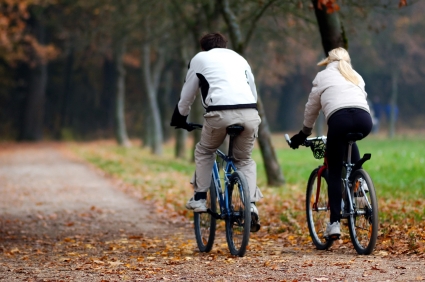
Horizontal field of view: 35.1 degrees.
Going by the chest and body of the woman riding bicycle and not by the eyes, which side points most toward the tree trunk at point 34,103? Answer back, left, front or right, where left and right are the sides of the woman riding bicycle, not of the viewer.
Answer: front

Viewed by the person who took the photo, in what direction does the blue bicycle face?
facing away from the viewer and to the left of the viewer

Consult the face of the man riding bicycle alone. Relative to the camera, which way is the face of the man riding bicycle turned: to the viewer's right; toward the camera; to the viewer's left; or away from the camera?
away from the camera

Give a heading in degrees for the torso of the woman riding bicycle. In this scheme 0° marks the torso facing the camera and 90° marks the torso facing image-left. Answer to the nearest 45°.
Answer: approximately 135°

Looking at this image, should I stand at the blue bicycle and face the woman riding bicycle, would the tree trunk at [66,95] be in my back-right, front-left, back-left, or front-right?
back-left

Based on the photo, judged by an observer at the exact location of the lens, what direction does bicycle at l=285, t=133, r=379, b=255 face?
facing away from the viewer and to the left of the viewer

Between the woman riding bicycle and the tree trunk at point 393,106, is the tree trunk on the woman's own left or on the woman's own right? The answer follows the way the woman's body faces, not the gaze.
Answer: on the woman's own right

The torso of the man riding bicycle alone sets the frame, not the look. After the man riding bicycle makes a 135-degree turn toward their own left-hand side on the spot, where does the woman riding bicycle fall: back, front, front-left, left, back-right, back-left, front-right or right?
left

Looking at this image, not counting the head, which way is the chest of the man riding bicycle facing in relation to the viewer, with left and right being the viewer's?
facing away from the viewer and to the left of the viewer

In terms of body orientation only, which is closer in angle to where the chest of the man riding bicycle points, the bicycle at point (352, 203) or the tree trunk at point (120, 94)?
the tree trunk

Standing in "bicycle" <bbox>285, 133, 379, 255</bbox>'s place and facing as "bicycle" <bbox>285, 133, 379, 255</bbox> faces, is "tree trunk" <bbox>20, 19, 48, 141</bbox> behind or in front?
in front
